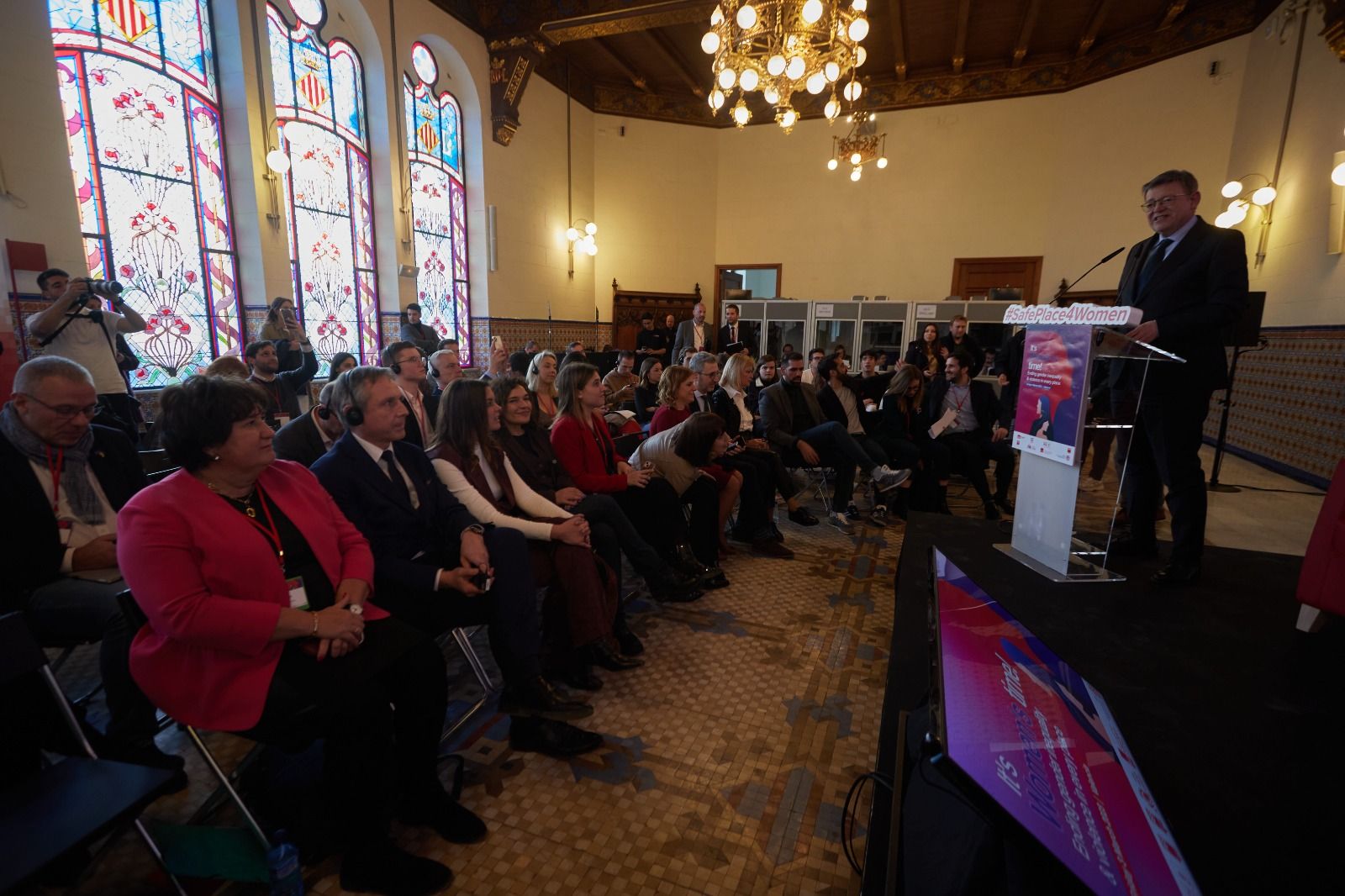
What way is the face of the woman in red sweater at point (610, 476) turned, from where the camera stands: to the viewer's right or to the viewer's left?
to the viewer's right

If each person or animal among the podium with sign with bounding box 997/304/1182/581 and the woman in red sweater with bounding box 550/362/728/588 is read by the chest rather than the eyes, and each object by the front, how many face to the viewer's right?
1

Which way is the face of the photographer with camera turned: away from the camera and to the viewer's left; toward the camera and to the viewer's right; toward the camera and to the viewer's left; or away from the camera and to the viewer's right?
toward the camera and to the viewer's right

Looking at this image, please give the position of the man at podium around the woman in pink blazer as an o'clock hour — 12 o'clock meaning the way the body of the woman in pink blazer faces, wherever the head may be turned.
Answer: The man at podium is roughly at 11 o'clock from the woman in pink blazer.

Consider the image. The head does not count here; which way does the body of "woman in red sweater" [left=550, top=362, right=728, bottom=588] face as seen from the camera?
to the viewer's right

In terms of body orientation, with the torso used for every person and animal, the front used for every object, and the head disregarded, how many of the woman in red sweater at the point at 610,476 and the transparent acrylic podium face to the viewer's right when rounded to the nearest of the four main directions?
1

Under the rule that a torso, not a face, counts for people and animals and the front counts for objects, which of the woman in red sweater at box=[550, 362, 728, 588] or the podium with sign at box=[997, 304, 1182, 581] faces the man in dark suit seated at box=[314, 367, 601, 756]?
the podium with sign
